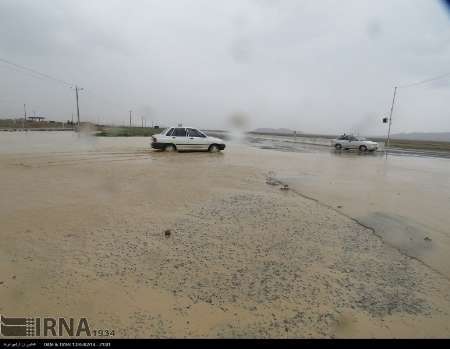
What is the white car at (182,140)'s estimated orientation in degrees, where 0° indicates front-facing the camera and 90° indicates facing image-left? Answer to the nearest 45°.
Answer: approximately 270°

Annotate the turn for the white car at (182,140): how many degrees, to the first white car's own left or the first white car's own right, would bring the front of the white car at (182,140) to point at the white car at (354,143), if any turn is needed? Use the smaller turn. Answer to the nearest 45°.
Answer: approximately 45° to the first white car's own left
